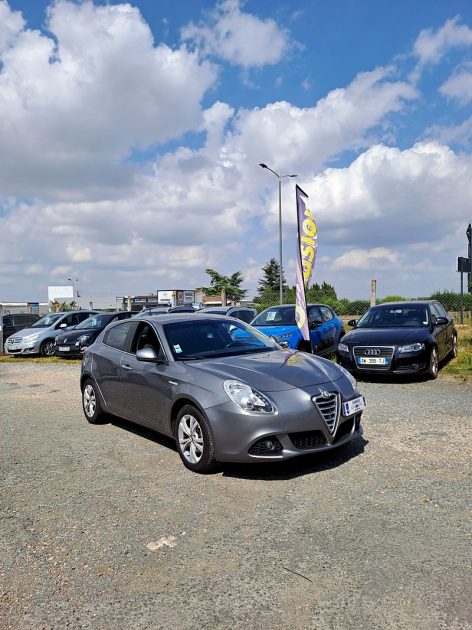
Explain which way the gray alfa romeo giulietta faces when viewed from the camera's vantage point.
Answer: facing the viewer and to the right of the viewer

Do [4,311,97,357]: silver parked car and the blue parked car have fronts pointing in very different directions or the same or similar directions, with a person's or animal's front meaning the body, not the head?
same or similar directions

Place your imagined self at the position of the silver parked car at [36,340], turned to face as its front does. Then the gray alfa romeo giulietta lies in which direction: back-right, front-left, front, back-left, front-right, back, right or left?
front-left

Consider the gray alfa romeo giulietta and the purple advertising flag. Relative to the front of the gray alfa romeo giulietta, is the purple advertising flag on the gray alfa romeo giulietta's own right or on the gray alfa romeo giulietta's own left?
on the gray alfa romeo giulietta's own left

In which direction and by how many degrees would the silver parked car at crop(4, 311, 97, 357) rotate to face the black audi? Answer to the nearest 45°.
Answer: approximately 90° to its left

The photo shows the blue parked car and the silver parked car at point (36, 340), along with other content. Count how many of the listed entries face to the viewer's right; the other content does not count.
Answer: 0

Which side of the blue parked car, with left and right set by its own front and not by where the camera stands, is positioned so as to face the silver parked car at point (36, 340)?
right

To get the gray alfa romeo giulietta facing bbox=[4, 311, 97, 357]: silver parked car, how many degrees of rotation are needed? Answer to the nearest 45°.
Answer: approximately 180°

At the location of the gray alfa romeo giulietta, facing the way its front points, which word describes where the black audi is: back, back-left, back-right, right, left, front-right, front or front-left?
left

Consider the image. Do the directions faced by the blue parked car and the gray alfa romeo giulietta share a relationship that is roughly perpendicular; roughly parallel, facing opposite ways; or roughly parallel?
roughly perpendicular

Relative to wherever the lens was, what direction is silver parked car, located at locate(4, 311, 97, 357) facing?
facing the viewer and to the left of the viewer

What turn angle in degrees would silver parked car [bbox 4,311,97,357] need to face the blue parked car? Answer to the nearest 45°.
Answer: approximately 90° to its left
